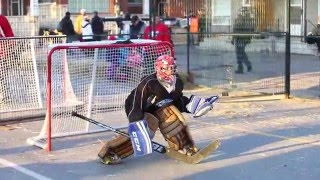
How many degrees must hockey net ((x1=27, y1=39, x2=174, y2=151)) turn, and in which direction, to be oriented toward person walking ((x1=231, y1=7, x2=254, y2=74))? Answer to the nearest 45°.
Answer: approximately 90° to its left

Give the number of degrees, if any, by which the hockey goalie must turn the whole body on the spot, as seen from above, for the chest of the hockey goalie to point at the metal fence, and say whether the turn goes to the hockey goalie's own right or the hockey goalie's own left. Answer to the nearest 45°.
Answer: approximately 135° to the hockey goalie's own left

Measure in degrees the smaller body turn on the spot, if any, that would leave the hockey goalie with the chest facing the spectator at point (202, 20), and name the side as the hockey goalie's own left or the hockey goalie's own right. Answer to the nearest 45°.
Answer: approximately 135° to the hockey goalie's own left

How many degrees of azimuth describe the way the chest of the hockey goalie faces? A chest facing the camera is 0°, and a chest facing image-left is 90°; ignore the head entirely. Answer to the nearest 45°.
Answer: approximately 315°

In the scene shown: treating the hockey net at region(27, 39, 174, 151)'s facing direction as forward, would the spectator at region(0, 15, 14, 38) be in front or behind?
behind

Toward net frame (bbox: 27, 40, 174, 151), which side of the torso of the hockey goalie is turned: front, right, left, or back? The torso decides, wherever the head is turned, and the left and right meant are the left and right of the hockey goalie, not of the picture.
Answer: back

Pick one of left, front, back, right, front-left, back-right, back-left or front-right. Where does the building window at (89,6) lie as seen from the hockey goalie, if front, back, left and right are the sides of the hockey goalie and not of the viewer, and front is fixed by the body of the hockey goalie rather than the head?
back-left

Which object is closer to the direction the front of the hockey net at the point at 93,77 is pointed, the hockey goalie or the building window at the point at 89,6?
the hockey goalie

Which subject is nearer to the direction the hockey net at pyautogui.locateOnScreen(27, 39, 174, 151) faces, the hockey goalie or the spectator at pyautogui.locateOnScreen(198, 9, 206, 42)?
the hockey goalie

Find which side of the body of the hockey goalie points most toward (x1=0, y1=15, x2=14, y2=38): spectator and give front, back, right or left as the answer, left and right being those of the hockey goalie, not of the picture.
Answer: back

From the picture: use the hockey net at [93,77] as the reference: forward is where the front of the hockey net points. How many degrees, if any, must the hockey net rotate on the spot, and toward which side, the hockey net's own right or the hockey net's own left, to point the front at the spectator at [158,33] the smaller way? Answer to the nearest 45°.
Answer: approximately 135° to the hockey net's own left
